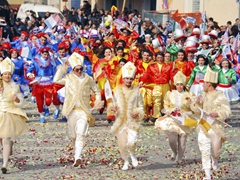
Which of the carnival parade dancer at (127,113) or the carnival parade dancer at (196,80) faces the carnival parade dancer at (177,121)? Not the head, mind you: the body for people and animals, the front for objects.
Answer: the carnival parade dancer at (196,80)

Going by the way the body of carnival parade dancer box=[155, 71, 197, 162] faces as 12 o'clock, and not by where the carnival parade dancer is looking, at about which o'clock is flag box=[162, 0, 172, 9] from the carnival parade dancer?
The flag is roughly at 6 o'clock from the carnival parade dancer.

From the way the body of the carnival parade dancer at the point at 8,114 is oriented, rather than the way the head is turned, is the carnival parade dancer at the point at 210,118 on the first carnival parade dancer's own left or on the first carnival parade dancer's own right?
on the first carnival parade dancer's own left

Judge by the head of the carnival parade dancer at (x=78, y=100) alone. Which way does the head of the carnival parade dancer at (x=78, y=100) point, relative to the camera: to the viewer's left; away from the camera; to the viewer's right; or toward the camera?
toward the camera

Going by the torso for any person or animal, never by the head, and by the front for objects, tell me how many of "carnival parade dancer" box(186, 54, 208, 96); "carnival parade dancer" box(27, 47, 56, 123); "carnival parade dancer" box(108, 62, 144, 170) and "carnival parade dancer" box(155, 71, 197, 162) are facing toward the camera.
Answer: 4

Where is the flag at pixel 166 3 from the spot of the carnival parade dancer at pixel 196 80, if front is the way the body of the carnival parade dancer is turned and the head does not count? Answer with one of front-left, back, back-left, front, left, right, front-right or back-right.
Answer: back

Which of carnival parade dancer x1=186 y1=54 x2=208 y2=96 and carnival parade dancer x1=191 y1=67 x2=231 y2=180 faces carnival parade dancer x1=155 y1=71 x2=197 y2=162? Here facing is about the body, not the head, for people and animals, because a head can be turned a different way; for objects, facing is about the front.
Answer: carnival parade dancer x1=186 y1=54 x2=208 y2=96

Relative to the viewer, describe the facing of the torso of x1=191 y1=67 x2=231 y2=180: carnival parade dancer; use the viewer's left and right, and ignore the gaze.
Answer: facing the viewer and to the left of the viewer

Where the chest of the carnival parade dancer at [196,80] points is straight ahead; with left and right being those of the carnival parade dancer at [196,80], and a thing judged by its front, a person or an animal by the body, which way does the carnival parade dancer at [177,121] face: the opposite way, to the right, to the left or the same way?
the same way

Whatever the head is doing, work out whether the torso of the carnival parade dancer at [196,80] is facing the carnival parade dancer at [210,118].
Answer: yes

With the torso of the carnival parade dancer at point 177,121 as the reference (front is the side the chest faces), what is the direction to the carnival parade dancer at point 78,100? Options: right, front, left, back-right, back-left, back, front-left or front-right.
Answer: right

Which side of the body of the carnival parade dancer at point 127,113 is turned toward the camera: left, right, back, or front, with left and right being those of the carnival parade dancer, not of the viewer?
front

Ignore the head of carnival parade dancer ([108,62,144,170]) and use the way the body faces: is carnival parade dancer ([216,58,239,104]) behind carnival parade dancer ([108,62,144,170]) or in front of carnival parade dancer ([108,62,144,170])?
behind

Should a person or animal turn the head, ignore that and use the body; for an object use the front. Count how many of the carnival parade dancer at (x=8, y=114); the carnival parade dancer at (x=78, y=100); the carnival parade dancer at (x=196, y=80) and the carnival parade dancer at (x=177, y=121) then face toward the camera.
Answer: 4

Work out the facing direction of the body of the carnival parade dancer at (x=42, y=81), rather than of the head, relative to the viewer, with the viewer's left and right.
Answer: facing the viewer

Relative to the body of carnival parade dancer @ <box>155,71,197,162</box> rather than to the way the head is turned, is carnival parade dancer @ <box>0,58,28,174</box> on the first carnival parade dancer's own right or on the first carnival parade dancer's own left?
on the first carnival parade dancer's own right

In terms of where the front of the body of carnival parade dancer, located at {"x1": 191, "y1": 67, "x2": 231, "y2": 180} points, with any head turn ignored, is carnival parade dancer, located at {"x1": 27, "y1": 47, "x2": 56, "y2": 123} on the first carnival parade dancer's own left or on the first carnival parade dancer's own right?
on the first carnival parade dancer's own right

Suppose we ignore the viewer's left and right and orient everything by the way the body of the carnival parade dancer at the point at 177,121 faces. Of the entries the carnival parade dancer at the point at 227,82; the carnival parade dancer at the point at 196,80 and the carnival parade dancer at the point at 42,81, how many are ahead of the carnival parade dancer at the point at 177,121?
0

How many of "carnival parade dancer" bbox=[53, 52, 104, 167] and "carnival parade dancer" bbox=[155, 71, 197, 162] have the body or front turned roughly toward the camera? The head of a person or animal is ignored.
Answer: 2
